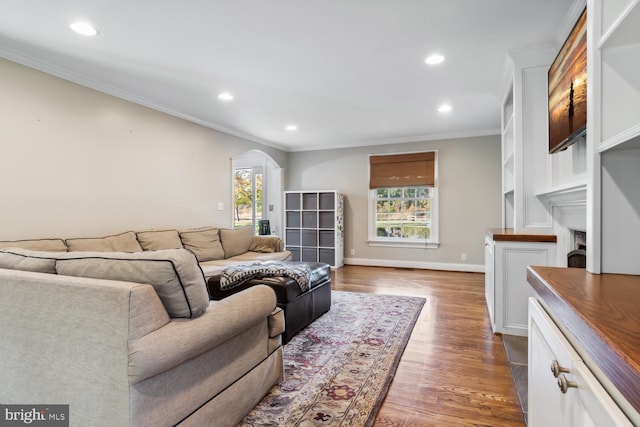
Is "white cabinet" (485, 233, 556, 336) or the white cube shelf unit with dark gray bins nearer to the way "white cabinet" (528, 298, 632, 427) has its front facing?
the white cube shelf unit with dark gray bins

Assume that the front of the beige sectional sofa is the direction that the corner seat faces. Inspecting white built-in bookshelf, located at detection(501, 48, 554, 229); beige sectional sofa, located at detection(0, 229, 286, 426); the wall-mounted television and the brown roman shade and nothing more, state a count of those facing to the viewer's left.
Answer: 2

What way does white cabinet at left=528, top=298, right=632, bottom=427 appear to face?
to the viewer's left

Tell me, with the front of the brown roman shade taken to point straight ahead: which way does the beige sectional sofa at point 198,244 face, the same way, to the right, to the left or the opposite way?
to the left

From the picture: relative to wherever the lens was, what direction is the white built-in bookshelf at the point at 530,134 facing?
facing to the left of the viewer

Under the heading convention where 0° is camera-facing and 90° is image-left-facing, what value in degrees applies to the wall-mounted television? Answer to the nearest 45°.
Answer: approximately 90°

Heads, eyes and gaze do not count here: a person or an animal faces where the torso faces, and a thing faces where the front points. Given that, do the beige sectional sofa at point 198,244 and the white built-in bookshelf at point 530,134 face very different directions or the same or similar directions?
very different directions

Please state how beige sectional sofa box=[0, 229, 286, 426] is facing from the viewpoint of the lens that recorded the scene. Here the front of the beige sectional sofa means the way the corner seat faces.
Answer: facing away from the viewer and to the right of the viewer
